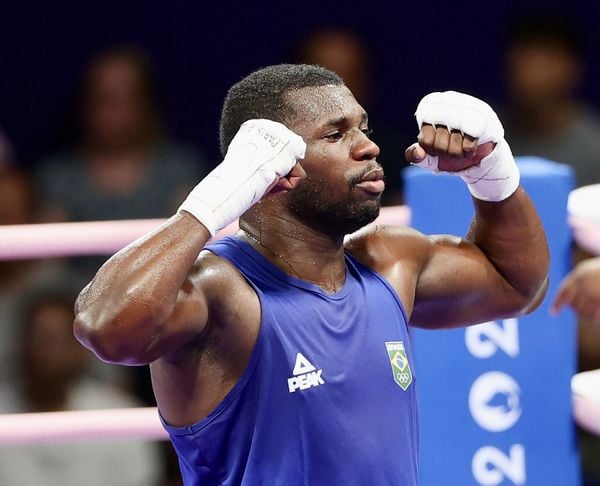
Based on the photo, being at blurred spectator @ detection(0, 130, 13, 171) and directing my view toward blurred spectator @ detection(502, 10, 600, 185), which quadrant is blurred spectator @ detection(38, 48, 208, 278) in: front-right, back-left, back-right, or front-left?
front-right

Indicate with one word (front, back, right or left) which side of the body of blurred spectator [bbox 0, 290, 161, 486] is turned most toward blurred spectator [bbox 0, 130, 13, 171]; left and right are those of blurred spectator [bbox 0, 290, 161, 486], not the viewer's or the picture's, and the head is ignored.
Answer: back

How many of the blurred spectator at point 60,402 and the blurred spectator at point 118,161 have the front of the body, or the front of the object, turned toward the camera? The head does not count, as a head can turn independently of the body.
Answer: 2

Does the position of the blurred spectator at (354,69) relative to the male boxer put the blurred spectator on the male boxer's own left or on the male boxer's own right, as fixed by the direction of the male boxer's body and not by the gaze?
on the male boxer's own left

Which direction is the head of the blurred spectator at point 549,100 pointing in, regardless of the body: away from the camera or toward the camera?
toward the camera

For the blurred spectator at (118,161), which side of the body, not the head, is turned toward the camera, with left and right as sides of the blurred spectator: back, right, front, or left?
front

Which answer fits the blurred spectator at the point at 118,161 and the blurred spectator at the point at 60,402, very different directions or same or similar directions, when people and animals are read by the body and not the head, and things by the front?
same or similar directions

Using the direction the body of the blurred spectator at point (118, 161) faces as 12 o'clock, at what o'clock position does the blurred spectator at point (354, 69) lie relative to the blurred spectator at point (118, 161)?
the blurred spectator at point (354, 69) is roughly at 9 o'clock from the blurred spectator at point (118, 161).

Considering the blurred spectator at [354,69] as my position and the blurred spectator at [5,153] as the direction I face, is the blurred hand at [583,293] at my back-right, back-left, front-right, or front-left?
back-left

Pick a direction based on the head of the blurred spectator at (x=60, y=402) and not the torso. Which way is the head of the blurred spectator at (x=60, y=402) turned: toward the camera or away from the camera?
toward the camera

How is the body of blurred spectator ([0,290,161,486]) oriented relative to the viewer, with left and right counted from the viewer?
facing the viewer

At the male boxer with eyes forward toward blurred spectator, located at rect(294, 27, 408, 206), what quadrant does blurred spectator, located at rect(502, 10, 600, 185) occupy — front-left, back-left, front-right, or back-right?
front-right

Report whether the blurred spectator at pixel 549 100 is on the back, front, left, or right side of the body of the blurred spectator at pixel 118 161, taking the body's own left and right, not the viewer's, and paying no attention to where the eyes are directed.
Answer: left

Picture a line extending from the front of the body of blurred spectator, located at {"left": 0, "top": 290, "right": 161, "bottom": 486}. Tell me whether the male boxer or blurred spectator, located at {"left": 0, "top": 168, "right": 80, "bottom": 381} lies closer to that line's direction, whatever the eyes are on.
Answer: the male boxer

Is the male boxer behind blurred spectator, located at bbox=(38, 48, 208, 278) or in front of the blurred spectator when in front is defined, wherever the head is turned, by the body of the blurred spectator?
in front

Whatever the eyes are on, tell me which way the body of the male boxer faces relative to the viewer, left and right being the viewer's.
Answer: facing the viewer and to the right of the viewer
